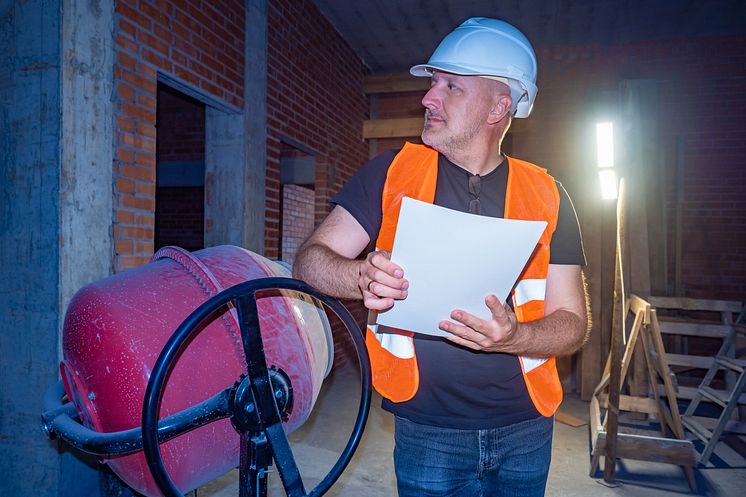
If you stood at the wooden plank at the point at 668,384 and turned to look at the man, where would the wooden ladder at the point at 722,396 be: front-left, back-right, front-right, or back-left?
back-left

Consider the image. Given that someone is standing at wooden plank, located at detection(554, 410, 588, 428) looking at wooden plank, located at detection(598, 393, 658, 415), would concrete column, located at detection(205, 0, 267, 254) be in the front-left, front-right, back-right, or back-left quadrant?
back-right

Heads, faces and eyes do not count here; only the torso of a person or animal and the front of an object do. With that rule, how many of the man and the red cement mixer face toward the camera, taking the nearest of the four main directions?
1

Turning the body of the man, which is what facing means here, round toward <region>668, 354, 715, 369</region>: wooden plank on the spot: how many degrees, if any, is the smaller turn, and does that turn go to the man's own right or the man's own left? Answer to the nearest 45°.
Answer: approximately 135° to the man's own left

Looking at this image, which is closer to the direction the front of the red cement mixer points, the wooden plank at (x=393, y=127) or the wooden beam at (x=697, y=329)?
the wooden beam

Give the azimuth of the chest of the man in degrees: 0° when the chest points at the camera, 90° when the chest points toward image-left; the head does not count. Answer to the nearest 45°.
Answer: approximately 0°

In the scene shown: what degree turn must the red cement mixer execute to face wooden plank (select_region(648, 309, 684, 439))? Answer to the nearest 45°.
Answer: approximately 45° to its left

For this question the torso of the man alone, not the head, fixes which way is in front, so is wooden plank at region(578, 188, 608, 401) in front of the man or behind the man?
behind

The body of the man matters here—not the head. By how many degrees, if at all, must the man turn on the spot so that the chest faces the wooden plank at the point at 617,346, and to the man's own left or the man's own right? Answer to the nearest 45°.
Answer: approximately 135° to the man's own left

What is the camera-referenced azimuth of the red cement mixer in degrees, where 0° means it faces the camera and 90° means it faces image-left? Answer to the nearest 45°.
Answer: approximately 270°
